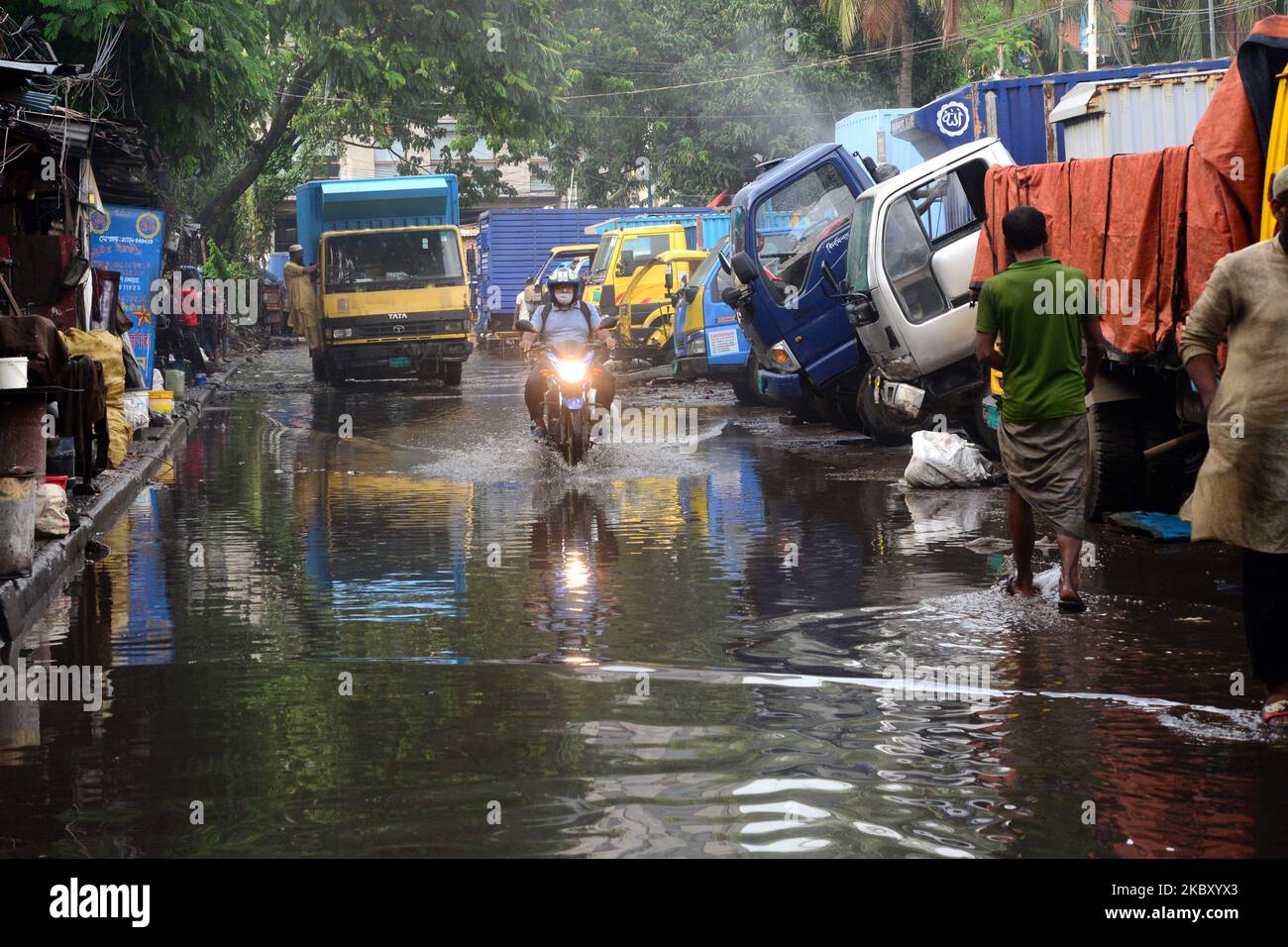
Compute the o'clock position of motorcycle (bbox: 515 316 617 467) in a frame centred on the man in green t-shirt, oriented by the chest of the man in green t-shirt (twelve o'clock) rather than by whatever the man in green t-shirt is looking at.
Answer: The motorcycle is roughly at 11 o'clock from the man in green t-shirt.

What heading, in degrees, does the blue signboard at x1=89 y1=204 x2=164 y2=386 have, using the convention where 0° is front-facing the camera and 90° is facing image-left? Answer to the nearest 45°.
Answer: approximately 0°

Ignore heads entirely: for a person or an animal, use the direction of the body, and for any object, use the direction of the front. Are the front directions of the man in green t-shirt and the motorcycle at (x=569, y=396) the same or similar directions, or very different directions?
very different directions

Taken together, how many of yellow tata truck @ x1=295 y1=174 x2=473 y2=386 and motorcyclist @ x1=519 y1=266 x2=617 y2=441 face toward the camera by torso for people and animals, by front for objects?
2

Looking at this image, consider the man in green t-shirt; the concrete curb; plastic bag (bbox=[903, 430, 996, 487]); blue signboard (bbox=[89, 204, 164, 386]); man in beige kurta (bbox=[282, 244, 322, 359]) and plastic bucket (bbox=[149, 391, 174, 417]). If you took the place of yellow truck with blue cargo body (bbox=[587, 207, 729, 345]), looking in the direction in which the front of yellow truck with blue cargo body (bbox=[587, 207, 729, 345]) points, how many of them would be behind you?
0

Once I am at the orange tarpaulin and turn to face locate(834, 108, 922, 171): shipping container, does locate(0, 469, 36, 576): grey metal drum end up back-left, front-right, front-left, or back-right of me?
back-left

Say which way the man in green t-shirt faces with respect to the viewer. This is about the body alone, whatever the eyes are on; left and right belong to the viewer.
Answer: facing away from the viewer

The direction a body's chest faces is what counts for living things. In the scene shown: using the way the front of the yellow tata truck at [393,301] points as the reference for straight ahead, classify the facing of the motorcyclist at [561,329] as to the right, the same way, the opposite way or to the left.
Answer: the same way

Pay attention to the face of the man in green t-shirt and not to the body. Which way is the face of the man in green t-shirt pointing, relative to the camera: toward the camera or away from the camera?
away from the camera

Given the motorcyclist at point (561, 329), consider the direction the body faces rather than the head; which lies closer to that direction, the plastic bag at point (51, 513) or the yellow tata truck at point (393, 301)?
the plastic bag

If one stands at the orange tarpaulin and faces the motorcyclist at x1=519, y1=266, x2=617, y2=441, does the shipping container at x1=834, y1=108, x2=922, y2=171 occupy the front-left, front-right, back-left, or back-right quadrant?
front-right

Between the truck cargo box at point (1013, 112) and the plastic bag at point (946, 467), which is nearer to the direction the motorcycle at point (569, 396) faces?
the plastic bag

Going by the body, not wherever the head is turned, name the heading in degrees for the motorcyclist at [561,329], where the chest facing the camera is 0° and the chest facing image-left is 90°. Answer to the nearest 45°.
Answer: approximately 0°

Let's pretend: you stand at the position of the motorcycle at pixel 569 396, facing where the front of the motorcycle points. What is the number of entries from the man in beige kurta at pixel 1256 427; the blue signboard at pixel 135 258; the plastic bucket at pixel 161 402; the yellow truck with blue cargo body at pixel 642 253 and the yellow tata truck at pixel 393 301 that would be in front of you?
1

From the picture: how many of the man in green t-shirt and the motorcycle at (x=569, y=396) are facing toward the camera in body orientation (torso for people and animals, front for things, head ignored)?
1

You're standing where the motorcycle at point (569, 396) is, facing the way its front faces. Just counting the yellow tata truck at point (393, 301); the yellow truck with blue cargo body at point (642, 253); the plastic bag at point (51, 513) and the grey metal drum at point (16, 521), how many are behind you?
2

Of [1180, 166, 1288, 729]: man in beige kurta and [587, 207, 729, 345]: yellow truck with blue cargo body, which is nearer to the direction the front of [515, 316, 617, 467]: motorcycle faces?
the man in beige kurta

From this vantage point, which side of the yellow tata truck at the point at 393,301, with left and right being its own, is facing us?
front
